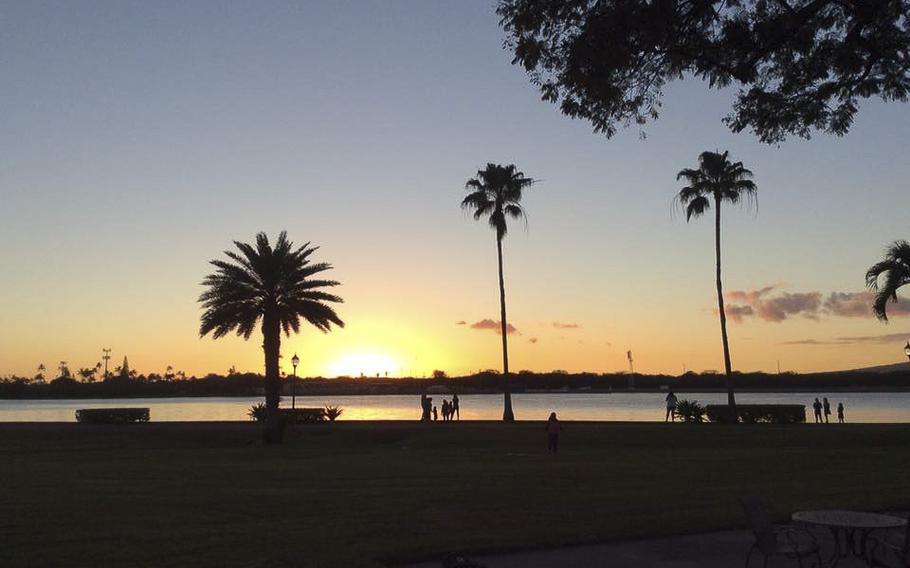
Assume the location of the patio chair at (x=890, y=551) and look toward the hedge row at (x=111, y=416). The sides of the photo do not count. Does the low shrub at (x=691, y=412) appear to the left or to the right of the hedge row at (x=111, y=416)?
right

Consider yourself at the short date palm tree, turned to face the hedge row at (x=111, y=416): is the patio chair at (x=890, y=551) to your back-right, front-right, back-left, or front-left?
back-left
